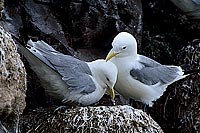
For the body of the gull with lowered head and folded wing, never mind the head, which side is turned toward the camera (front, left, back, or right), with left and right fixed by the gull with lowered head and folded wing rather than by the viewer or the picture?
right
